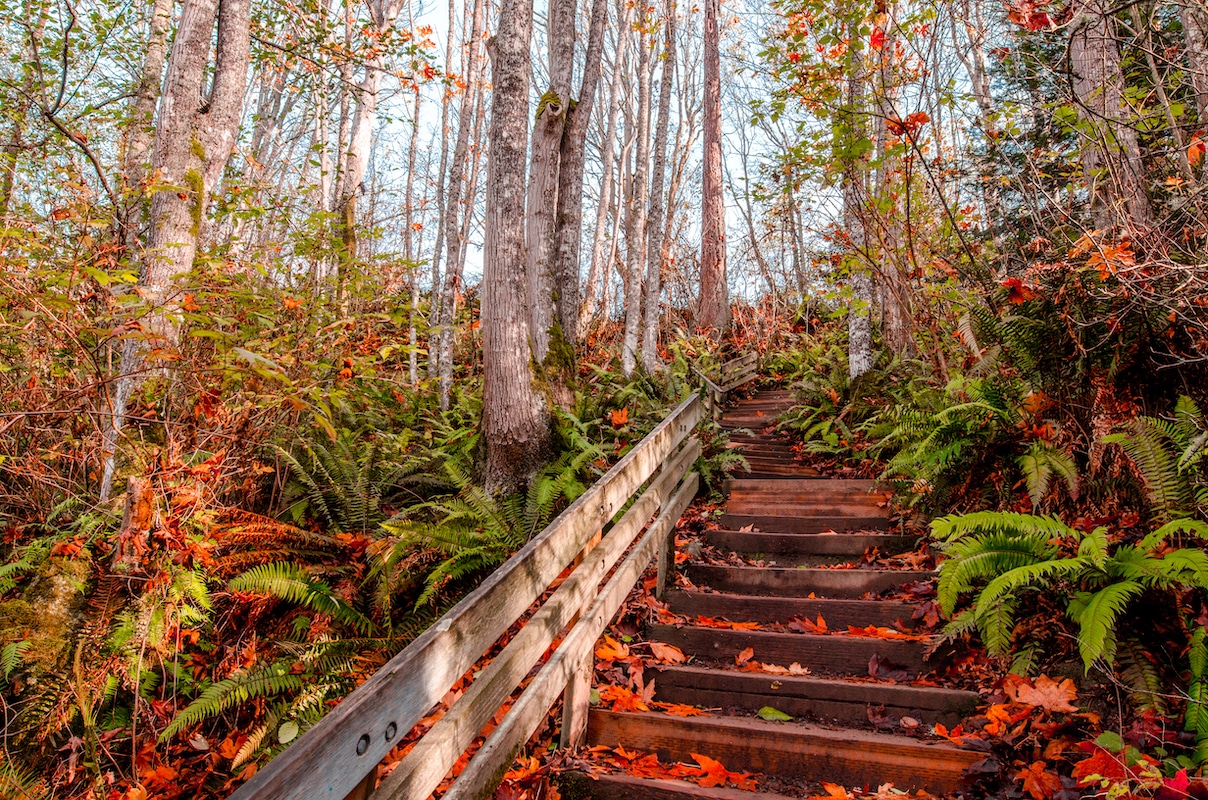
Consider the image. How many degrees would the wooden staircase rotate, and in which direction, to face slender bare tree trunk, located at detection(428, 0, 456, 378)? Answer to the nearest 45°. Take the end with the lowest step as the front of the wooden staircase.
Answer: approximately 135° to its right

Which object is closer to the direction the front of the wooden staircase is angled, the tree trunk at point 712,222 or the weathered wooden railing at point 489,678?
the weathered wooden railing

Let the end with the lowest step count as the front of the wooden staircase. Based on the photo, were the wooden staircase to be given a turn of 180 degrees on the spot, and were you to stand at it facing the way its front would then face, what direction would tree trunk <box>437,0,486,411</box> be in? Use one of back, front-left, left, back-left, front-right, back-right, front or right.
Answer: front-left

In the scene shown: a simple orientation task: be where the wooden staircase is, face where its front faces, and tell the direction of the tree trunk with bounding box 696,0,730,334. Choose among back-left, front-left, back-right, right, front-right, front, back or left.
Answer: back

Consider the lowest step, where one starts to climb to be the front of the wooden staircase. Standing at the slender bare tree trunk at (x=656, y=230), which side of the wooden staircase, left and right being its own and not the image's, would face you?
back

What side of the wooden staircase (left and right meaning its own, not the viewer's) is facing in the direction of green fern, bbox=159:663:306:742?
right

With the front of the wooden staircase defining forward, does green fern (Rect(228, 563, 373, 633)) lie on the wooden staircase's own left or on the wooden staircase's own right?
on the wooden staircase's own right

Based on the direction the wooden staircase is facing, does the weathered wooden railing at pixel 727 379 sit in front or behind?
behind

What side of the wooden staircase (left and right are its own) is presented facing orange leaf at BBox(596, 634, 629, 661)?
right

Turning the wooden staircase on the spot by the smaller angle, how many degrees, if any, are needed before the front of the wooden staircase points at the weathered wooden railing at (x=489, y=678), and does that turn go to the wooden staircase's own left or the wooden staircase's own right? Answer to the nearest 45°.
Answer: approximately 45° to the wooden staircase's own right

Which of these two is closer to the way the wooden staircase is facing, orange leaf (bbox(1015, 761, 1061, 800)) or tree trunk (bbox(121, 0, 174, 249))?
the orange leaf

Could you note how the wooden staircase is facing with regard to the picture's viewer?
facing the viewer

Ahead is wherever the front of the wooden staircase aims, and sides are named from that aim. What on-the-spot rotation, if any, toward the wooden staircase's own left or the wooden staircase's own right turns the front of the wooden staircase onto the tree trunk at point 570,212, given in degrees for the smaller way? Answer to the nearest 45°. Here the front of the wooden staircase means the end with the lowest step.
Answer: approximately 135° to the wooden staircase's own right
